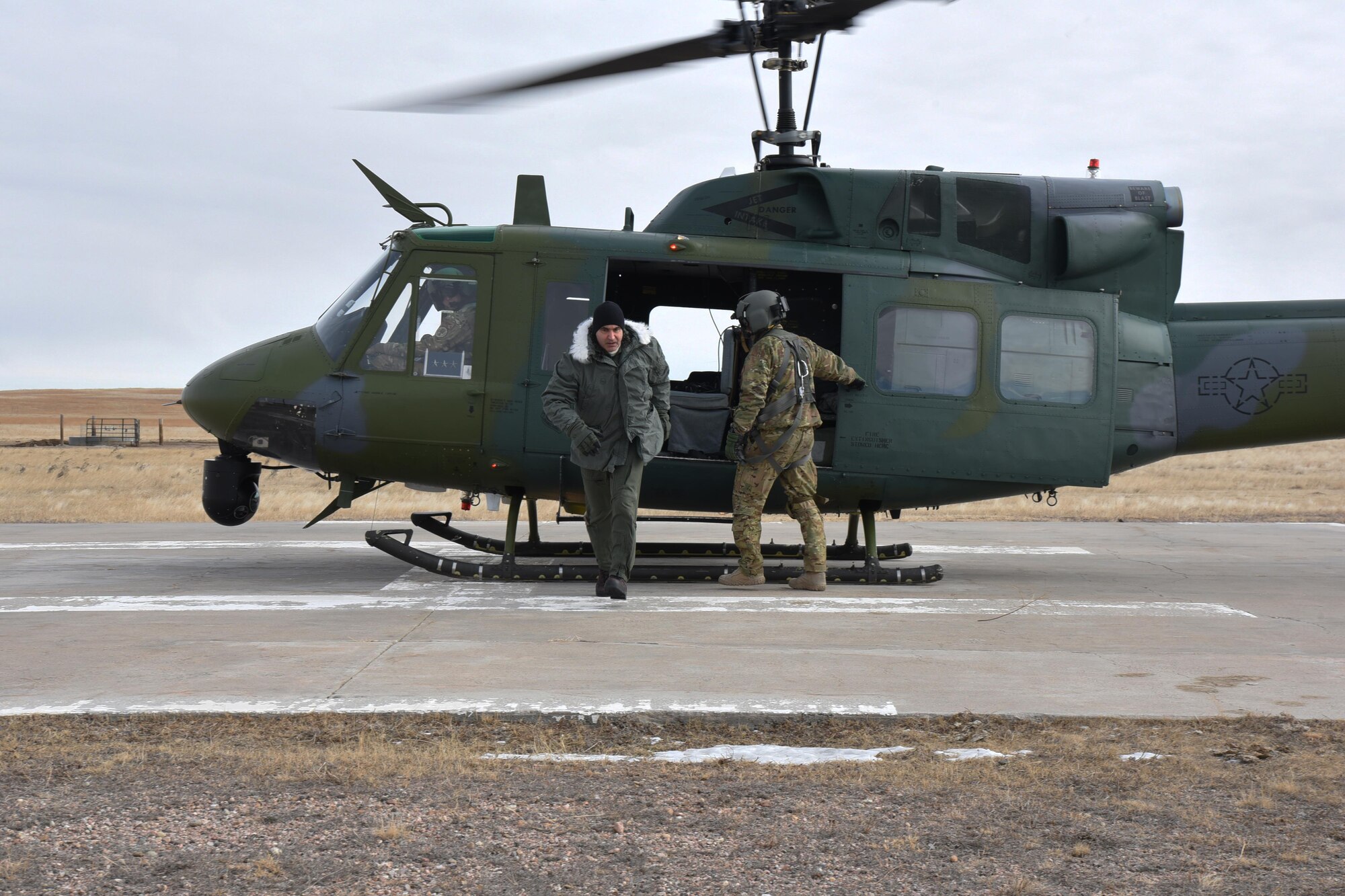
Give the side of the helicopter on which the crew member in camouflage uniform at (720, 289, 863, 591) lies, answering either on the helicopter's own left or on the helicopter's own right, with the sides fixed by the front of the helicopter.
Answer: on the helicopter's own left

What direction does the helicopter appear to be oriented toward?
to the viewer's left

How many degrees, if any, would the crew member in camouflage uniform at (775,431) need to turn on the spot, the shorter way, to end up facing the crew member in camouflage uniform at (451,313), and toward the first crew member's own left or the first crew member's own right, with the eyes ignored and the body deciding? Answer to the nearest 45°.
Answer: approximately 45° to the first crew member's own left

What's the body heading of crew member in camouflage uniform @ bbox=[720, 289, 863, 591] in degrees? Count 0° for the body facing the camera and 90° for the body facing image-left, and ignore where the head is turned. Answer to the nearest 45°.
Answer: approximately 135°
